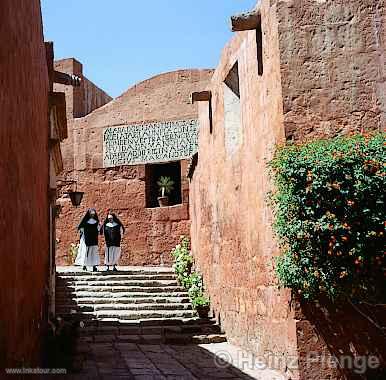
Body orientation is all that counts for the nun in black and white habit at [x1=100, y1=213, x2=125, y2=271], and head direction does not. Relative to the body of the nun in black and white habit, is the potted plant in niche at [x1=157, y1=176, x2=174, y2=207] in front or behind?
behind

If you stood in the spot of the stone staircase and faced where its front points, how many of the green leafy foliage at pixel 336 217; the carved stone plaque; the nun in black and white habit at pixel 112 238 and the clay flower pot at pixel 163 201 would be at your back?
3

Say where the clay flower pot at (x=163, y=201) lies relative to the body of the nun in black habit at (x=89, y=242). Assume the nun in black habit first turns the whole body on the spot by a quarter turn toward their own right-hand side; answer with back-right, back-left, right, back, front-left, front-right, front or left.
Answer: back-right

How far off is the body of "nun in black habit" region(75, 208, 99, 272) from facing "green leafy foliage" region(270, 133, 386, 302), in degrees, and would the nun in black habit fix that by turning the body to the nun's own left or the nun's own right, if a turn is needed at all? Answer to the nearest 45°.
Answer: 0° — they already face it

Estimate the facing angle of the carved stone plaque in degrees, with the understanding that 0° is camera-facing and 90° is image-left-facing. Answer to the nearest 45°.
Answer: approximately 0°

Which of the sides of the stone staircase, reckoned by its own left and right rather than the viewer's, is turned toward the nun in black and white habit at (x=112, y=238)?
back

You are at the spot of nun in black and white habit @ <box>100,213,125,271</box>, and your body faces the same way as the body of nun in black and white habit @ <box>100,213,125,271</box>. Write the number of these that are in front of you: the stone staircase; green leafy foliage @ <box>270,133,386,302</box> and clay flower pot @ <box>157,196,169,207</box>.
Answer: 2
